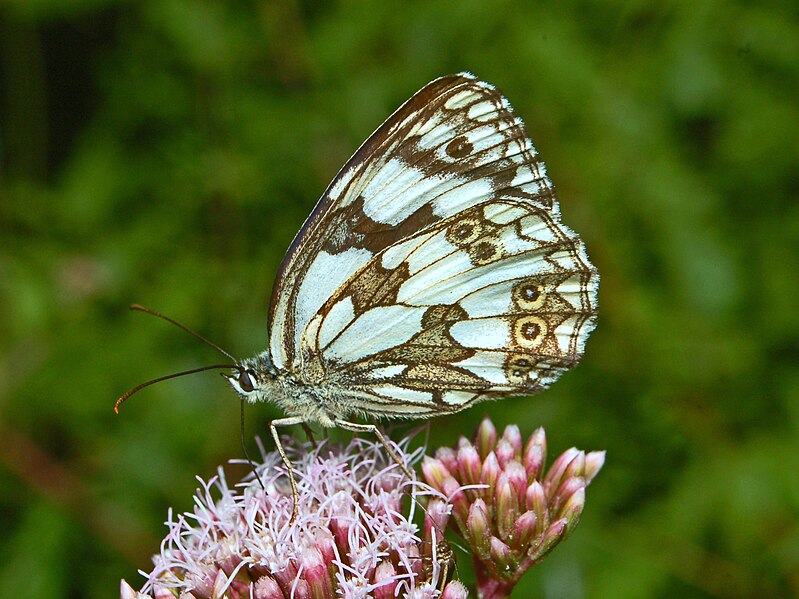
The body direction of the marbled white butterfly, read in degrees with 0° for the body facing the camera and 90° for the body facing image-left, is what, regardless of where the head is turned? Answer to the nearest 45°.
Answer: approximately 90°
